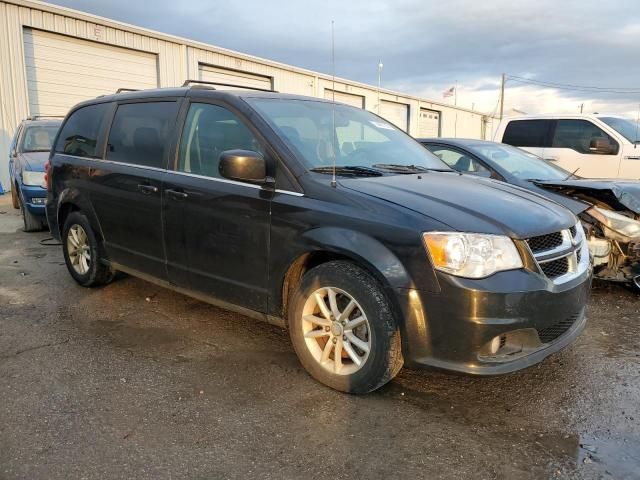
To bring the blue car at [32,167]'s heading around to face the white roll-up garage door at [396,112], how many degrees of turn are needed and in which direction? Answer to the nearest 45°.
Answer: approximately 90° to its left

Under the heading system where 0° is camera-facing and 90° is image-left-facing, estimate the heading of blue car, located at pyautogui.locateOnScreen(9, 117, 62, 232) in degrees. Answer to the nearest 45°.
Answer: approximately 315°

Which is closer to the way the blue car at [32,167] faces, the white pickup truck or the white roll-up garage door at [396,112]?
the white pickup truck

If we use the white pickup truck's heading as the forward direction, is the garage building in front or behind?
behind

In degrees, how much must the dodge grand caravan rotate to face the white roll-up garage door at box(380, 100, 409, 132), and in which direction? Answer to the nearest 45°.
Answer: approximately 135° to its left

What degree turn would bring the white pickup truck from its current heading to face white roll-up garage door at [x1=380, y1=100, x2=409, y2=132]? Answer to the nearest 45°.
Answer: approximately 180°

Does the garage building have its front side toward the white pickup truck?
yes

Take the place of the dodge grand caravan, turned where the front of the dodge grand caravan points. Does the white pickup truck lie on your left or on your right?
on your left
